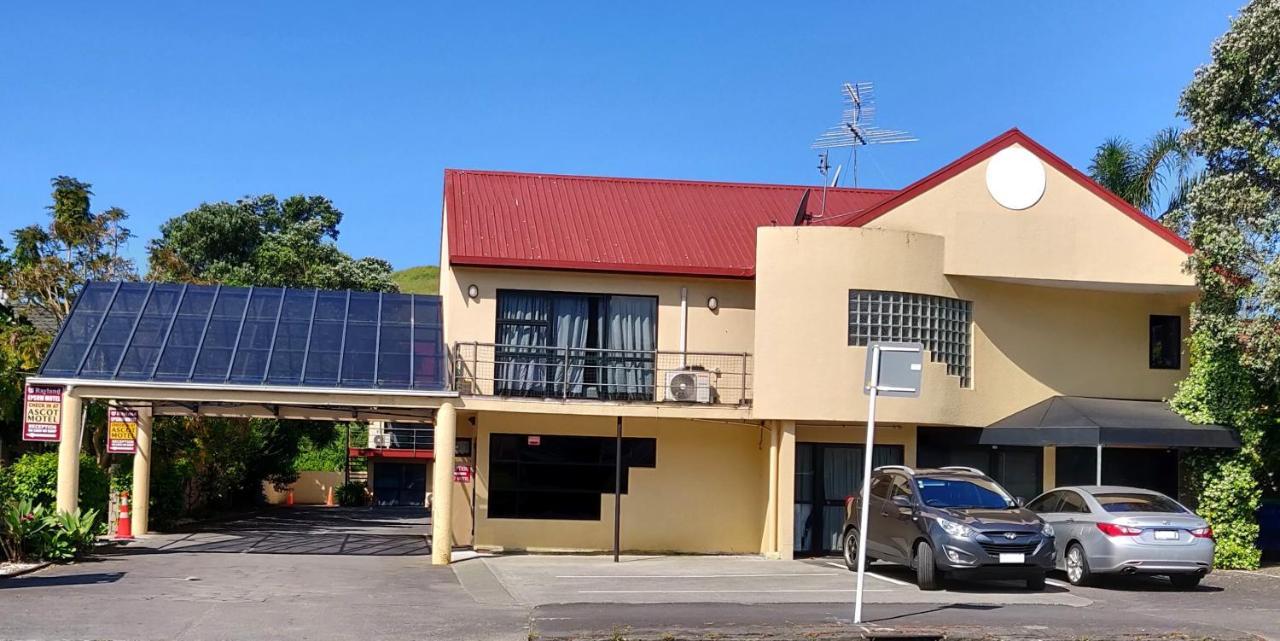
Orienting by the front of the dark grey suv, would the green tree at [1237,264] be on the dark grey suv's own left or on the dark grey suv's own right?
on the dark grey suv's own left

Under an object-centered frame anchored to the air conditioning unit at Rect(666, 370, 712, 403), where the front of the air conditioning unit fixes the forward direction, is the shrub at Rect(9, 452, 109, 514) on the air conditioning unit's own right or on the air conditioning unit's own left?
on the air conditioning unit's own right

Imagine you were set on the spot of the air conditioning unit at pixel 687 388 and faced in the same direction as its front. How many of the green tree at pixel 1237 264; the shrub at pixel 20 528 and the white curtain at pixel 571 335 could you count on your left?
1

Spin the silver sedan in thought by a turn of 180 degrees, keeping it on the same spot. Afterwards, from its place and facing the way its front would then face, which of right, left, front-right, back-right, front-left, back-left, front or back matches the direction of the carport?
back-right

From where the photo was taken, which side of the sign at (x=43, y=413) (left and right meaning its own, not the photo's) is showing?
front

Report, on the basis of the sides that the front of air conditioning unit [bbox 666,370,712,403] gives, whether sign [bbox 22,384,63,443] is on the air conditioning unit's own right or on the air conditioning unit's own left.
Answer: on the air conditioning unit's own right

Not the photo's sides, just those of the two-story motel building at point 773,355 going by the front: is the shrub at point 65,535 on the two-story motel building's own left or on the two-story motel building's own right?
on the two-story motel building's own right

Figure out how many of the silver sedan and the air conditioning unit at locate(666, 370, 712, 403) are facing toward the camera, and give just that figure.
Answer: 1

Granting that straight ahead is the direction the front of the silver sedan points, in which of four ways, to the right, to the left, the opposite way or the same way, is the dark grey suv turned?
the opposite way

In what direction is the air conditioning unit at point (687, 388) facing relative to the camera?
toward the camera

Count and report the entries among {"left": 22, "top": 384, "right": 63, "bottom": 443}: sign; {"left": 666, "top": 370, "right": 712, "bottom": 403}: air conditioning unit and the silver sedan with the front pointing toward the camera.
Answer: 2

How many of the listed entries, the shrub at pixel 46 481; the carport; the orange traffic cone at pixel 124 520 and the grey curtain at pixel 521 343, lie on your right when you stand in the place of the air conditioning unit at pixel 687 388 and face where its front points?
4

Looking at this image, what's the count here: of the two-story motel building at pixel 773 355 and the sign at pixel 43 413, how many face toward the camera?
2

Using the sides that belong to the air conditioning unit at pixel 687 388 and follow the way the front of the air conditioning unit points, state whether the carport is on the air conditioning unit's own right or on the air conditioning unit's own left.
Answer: on the air conditioning unit's own right

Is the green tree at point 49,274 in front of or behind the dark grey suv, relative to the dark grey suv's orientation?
behind

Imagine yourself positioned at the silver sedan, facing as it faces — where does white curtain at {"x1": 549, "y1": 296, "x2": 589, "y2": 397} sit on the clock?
The white curtain is roughly at 11 o'clock from the silver sedan.

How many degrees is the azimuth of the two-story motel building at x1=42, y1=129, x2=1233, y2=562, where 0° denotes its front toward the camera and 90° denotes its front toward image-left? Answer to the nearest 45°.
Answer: approximately 0°

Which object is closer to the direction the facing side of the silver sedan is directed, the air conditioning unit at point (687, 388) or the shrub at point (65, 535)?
the air conditioning unit
